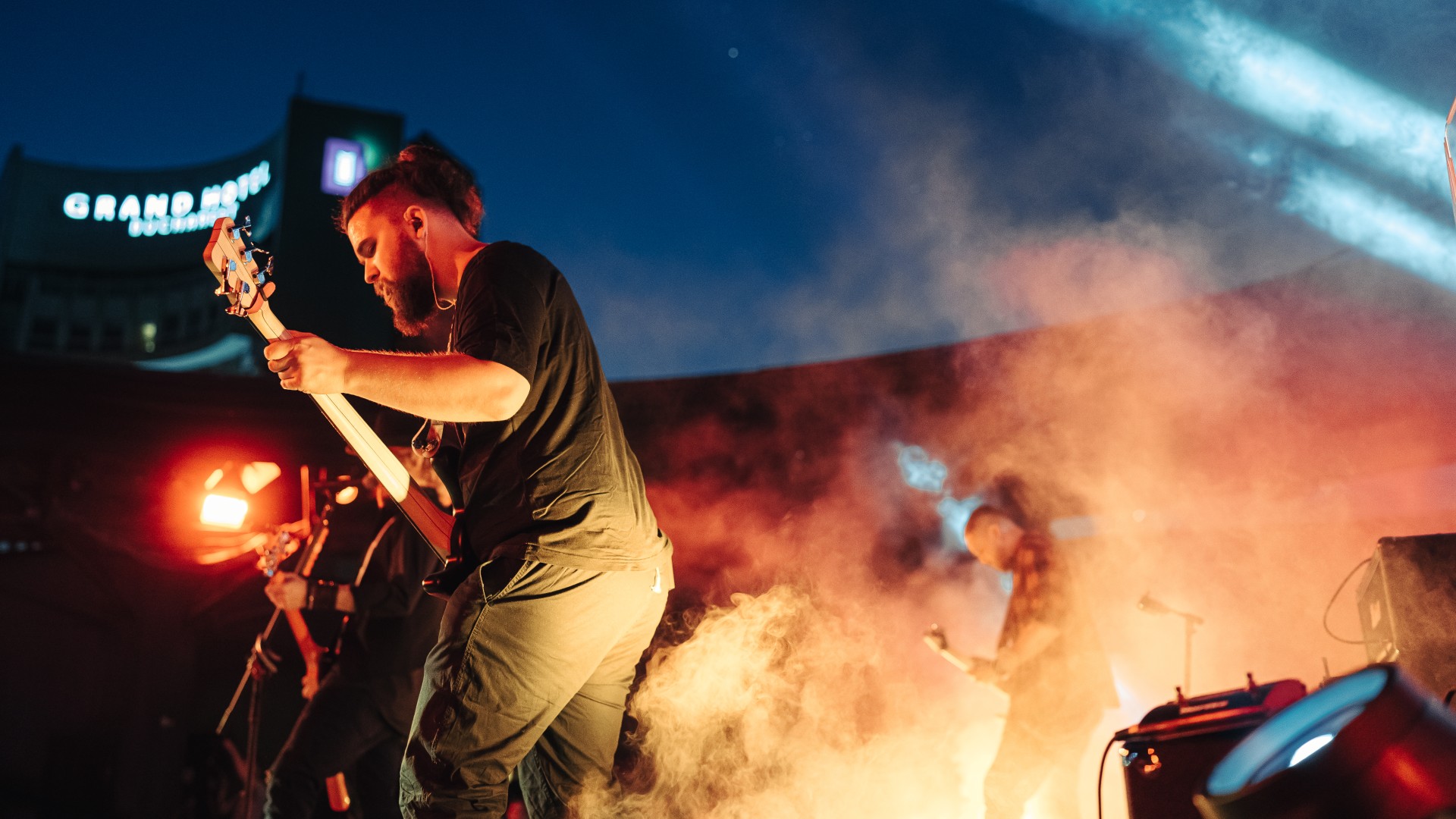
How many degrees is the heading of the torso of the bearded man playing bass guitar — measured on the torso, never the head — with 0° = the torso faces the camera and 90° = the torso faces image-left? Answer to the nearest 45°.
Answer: approximately 90°

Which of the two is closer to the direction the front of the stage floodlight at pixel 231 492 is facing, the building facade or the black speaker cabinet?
the black speaker cabinet

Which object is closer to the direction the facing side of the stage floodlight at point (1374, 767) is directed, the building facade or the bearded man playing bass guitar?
the bearded man playing bass guitar

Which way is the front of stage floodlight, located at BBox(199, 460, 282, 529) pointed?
toward the camera

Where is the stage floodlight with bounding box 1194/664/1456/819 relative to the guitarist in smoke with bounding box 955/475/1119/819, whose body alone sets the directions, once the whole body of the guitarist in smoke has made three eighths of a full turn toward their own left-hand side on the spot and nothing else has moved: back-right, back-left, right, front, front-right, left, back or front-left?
front-right

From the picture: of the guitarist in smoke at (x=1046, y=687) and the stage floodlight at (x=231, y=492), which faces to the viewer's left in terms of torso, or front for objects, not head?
the guitarist in smoke

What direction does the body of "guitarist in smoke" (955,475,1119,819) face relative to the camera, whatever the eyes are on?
to the viewer's left

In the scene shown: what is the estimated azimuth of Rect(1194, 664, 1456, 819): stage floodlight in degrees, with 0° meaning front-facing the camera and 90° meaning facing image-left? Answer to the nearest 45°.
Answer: approximately 45°

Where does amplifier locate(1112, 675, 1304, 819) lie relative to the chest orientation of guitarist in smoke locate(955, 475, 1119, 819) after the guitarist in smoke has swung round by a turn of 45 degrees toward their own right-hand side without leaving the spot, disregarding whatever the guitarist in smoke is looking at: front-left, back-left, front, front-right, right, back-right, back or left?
back-left

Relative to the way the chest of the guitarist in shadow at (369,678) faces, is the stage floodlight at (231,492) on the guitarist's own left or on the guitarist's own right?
on the guitarist's own right

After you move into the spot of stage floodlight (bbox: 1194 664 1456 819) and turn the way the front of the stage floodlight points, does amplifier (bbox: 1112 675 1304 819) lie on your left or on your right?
on your right

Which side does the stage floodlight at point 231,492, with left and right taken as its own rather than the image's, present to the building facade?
back

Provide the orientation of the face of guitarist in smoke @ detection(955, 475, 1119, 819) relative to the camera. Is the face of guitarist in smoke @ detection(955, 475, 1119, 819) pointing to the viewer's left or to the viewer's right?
to the viewer's left

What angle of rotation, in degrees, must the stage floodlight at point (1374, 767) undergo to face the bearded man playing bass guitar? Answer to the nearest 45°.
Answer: approximately 45° to its right

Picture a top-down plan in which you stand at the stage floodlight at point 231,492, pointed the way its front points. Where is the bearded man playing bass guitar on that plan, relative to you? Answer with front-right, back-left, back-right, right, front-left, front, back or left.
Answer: front

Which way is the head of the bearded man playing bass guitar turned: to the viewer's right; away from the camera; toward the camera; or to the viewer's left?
to the viewer's left

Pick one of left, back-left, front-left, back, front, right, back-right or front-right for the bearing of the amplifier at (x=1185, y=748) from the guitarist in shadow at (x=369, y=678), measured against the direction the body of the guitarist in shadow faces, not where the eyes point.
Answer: back-left
